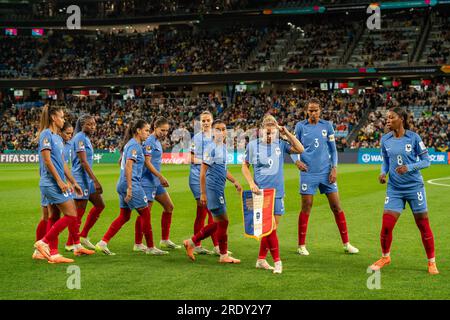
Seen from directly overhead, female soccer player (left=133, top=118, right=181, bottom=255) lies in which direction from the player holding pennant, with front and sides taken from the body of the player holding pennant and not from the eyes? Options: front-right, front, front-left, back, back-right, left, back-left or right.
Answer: back-right

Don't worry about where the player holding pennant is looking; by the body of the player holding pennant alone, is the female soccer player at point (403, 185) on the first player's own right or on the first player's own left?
on the first player's own left

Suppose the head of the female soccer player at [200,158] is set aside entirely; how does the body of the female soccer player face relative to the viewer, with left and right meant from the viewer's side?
facing the viewer and to the right of the viewer

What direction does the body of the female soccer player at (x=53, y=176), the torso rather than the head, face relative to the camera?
to the viewer's right

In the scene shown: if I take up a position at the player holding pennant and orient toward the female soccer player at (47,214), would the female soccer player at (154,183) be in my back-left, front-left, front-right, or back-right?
front-right

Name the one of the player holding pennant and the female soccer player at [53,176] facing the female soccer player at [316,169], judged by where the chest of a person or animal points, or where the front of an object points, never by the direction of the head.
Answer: the female soccer player at [53,176]

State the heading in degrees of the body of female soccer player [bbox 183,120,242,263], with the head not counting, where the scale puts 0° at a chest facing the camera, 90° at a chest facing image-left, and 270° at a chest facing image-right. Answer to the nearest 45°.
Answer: approximately 315°

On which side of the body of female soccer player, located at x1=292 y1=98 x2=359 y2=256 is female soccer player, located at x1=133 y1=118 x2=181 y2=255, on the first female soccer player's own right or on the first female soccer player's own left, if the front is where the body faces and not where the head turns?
on the first female soccer player's own right

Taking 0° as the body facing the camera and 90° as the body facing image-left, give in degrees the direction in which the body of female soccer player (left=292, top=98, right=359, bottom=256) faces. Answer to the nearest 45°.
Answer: approximately 0°

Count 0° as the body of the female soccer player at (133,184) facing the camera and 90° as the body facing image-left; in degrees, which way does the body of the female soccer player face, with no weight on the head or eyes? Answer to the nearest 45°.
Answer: approximately 270°

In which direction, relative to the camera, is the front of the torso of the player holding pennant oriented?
toward the camera

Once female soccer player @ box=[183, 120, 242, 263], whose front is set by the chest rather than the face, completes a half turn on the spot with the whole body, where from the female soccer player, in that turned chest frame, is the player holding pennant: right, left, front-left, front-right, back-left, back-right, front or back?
back

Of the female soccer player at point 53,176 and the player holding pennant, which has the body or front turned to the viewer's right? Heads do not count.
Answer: the female soccer player
